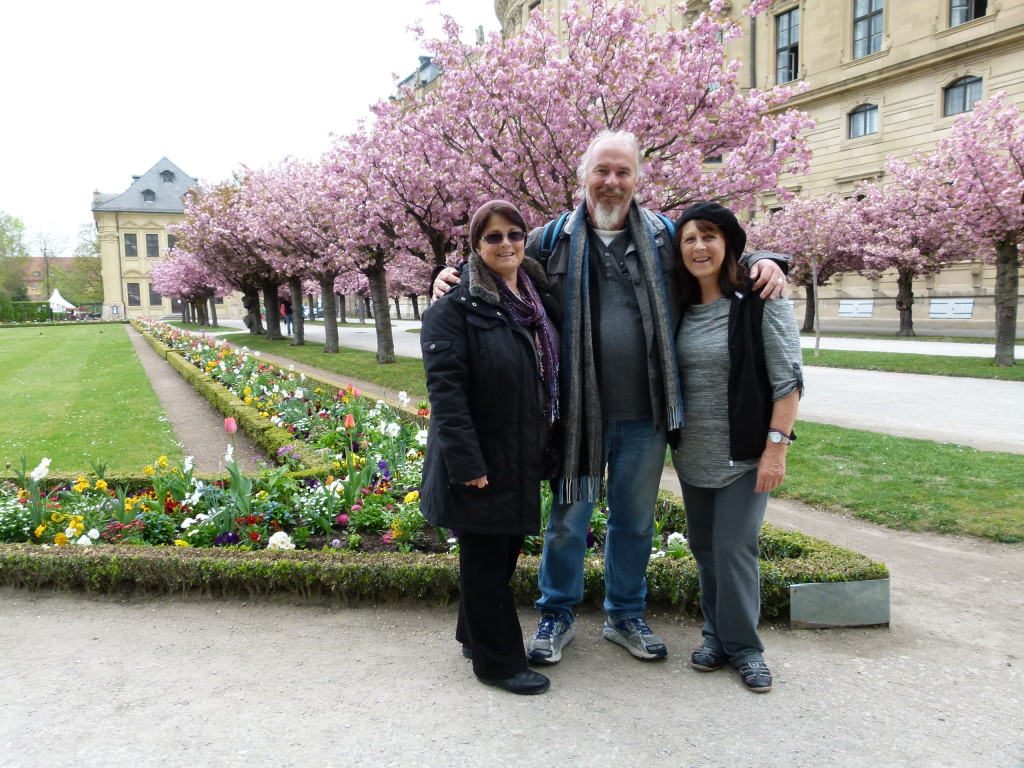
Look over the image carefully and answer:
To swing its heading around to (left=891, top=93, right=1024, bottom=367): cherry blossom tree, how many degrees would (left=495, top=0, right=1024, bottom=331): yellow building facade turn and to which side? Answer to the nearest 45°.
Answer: approximately 45° to its left

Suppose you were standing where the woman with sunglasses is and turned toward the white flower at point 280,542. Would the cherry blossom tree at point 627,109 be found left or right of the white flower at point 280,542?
right

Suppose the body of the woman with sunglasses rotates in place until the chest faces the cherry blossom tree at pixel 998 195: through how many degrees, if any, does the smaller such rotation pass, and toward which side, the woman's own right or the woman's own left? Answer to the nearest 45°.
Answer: approximately 90° to the woman's own left

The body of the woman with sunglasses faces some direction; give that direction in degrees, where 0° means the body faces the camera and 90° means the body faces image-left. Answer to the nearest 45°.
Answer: approximately 315°

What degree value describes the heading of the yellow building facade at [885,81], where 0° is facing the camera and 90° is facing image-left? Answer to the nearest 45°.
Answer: approximately 45°

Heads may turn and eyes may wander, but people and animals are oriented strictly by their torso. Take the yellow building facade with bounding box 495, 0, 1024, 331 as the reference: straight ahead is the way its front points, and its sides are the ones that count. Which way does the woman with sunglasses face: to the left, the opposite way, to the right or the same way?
to the left

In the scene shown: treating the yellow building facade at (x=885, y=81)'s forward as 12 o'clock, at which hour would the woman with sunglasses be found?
The woman with sunglasses is roughly at 11 o'clock from the yellow building facade.
